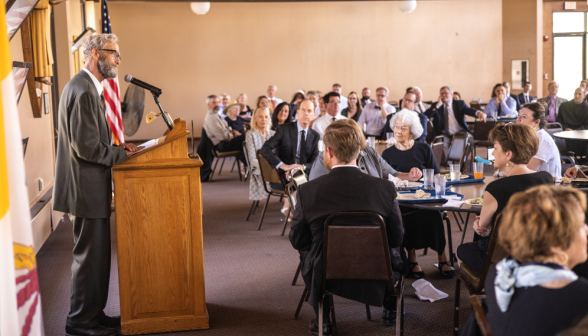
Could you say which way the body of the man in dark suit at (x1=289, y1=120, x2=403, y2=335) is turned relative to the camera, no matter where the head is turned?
away from the camera

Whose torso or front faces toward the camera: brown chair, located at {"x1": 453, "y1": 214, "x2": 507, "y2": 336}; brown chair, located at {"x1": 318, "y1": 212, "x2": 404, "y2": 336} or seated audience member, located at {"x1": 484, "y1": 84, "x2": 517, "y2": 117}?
the seated audience member

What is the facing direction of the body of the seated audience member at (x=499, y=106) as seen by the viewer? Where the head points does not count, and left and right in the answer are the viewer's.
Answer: facing the viewer

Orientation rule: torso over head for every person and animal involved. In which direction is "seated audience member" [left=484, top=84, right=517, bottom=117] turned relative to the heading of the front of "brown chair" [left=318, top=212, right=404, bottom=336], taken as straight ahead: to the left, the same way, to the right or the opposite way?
the opposite way

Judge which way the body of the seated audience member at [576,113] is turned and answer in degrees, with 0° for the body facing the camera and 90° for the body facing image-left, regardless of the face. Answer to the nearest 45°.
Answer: approximately 45°

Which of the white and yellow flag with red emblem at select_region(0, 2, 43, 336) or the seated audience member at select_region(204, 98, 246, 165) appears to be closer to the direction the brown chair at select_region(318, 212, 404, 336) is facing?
the seated audience member

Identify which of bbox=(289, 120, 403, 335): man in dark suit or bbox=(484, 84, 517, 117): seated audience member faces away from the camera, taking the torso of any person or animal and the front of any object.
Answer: the man in dark suit

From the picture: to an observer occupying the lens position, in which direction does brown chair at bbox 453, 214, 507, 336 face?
facing to the left of the viewer

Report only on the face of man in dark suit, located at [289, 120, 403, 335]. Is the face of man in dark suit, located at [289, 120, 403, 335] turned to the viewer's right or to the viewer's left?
to the viewer's left

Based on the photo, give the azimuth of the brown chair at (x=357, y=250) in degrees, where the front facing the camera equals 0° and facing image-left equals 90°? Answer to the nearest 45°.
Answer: approximately 180°

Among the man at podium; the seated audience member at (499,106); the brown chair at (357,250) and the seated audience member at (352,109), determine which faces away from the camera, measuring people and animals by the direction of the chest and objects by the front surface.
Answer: the brown chair

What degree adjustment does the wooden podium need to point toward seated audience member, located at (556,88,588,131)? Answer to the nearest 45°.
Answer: approximately 45° to its left
